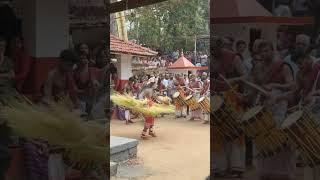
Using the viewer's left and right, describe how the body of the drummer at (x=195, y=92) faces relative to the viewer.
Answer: facing the viewer and to the left of the viewer
